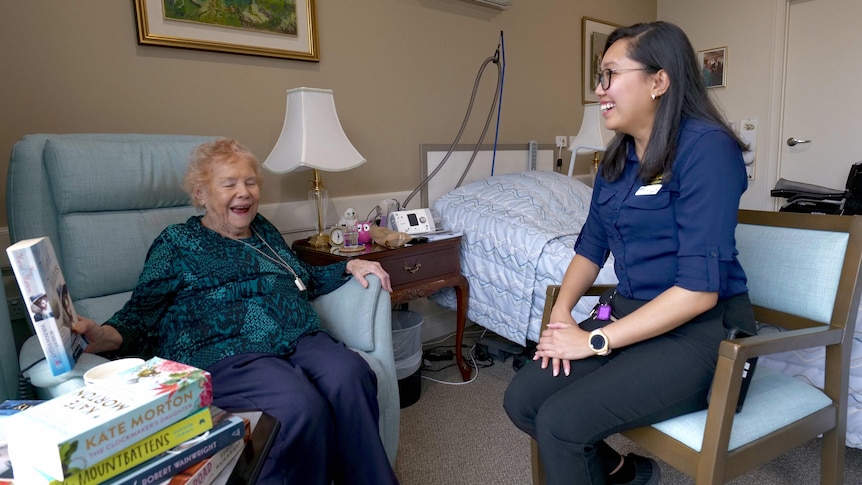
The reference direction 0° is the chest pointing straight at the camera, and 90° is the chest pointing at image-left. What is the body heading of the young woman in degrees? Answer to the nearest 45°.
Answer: approximately 45°

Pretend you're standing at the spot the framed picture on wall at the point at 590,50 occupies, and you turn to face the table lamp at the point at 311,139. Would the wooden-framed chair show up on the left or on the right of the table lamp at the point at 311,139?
left

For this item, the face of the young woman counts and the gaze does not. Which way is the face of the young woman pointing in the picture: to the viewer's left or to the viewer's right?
to the viewer's left

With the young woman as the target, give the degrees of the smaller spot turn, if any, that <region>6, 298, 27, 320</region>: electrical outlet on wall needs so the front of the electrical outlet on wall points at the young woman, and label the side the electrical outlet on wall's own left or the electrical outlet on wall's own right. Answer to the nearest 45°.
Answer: approximately 45° to the electrical outlet on wall's own left

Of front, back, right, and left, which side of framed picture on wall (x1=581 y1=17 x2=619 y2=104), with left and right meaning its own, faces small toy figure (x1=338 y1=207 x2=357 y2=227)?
right

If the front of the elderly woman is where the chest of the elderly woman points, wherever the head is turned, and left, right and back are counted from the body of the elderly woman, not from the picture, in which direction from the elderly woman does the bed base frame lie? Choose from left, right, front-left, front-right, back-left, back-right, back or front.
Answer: left

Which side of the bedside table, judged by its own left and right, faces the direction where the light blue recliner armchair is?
right

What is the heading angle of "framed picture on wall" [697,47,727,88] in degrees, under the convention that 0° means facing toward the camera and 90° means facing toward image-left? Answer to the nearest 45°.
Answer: approximately 45°

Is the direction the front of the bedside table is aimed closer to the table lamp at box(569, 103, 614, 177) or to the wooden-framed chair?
the wooden-framed chair

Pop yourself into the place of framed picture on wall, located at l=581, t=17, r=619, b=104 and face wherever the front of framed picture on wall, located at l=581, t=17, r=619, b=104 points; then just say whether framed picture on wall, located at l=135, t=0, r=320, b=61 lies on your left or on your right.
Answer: on your right

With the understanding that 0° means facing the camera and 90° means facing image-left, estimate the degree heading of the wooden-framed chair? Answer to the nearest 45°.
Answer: approximately 45°
